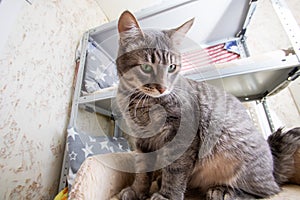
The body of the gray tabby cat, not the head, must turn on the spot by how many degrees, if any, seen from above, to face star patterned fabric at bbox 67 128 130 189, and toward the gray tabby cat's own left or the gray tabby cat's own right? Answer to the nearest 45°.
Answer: approximately 45° to the gray tabby cat's own right

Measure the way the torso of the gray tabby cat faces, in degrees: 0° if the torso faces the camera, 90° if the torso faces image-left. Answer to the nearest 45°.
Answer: approximately 45°
